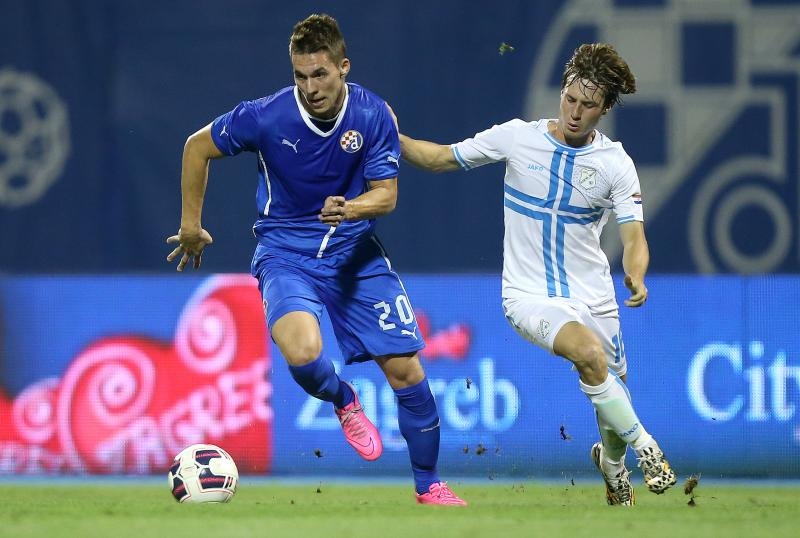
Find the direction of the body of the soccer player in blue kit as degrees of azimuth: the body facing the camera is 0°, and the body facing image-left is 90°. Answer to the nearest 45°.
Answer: approximately 0°

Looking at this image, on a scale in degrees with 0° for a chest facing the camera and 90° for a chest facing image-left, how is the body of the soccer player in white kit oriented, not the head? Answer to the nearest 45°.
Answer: approximately 0°

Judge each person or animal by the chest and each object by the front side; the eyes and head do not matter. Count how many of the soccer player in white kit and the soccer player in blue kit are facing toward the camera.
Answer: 2

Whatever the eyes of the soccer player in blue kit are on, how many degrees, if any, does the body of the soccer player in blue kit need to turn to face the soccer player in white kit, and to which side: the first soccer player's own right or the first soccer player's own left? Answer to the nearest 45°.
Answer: approximately 90° to the first soccer player's own left

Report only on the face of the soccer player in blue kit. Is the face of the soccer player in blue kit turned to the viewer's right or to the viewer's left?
to the viewer's left
